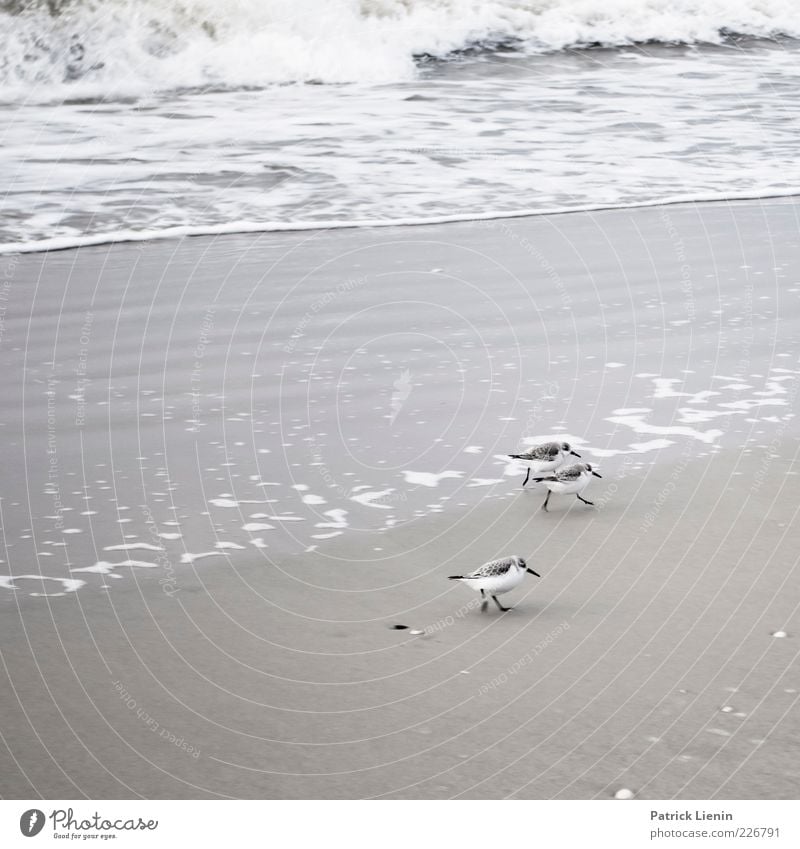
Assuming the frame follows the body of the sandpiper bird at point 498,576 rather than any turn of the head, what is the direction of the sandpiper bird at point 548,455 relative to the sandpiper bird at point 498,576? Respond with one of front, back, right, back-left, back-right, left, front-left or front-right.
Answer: left

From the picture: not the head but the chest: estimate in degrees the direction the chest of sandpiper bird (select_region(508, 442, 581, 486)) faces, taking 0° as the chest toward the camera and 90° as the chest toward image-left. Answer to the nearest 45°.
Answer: approximately 270°

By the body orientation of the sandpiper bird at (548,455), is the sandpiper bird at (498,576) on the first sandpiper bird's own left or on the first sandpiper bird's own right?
on the first sandpiper bird's own right

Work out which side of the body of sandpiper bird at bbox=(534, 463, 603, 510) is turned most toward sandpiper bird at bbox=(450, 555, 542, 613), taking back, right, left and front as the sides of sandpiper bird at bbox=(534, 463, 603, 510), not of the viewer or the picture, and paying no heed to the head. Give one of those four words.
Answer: right

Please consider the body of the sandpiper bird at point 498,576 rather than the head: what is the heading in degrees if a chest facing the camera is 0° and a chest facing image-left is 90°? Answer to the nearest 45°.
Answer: approximately 270°

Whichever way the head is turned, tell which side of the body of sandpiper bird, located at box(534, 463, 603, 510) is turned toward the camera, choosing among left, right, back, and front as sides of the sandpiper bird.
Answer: right

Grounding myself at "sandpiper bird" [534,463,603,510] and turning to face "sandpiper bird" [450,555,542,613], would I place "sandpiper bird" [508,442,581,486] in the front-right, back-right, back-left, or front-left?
back-right

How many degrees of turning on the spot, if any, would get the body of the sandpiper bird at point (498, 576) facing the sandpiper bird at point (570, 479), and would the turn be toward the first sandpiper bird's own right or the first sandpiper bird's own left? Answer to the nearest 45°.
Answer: approximately 90° to the first sandpiper bird's own left
